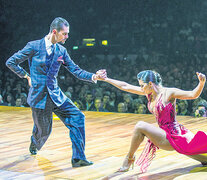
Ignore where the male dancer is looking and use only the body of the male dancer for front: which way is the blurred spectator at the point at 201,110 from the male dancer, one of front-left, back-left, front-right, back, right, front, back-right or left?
left

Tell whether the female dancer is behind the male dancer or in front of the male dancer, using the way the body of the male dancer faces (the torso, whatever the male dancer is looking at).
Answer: in front

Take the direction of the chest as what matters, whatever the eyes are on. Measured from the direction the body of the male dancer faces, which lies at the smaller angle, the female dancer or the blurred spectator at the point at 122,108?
the female dancer

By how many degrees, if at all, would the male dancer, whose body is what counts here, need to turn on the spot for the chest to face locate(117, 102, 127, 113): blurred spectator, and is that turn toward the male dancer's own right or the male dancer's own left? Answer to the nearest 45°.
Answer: approximately 135° to the male dancer's own left

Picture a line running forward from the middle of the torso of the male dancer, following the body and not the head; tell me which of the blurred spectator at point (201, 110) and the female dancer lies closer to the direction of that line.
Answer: the female dancer

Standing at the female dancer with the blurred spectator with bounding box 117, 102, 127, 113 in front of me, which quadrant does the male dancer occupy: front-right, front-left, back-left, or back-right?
front-left

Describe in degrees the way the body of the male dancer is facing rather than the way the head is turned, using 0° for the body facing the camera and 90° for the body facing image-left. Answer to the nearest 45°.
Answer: approximately 315°
